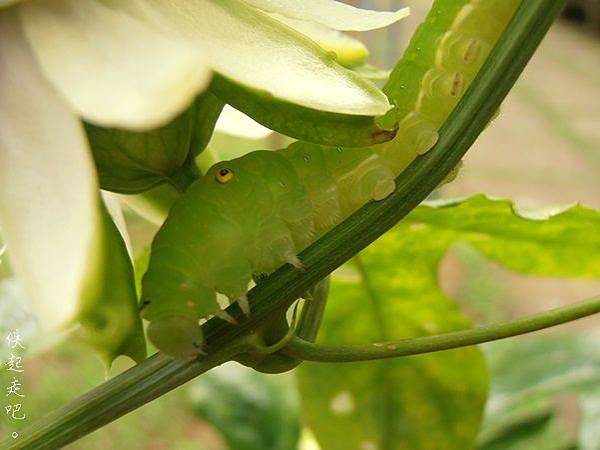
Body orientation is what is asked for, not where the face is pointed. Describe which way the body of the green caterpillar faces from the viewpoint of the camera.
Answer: to the viewer's left
